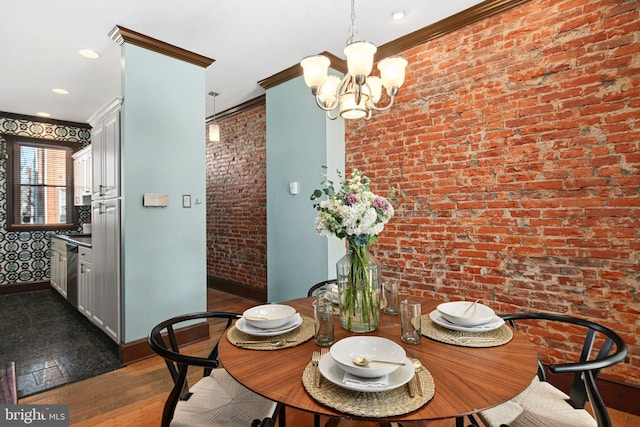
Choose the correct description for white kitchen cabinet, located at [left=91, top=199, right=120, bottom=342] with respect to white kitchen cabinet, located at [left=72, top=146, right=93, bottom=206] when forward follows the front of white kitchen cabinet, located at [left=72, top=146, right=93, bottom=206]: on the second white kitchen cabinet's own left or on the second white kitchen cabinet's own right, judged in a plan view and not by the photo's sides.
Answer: on the second white kitchen cabinet's own left

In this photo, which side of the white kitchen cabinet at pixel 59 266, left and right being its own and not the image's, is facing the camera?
left

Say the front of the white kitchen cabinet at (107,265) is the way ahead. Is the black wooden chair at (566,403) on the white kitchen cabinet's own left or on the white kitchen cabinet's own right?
on the white kitchen cabinet's own left

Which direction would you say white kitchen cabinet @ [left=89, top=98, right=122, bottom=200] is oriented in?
to the viewer's left

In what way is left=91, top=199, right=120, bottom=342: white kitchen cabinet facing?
to the viewer's left

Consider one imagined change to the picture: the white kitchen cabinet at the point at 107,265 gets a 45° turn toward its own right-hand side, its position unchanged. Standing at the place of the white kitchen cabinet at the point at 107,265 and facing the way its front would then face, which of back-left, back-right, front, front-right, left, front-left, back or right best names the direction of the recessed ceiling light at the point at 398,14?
back

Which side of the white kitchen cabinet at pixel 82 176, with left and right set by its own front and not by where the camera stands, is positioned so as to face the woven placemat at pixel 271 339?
left

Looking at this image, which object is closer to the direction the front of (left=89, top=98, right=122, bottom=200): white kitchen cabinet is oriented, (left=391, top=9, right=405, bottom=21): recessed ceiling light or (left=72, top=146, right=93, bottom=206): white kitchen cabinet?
the white kitchen cabinet

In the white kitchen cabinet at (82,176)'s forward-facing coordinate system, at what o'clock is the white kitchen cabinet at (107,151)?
the white kitchen cabinet at (107,151) is roughly at 9 o'clock from the white kitchen cabinet at (82,176).

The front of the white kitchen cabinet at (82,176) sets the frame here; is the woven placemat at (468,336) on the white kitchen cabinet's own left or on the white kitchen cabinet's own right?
on the white kitchen cabinet's own left

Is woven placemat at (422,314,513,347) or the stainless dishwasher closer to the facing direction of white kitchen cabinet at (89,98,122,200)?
the stainless dishwasher
